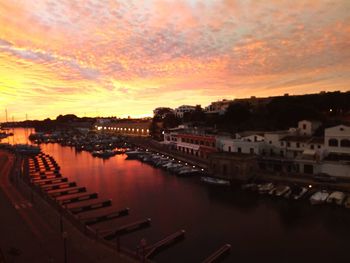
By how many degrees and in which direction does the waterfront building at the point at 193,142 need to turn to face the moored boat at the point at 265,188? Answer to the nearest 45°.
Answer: approximately 45° to its left

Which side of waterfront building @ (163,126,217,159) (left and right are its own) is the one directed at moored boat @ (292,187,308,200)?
left

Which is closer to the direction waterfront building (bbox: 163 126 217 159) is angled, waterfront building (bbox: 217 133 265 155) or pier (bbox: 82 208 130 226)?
the pier

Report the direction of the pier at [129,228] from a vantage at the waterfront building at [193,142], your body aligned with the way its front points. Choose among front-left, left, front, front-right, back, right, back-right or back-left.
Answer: front-left

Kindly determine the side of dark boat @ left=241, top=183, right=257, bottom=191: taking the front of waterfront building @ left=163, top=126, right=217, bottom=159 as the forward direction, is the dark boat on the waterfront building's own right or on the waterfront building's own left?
on the waterfront building's own left

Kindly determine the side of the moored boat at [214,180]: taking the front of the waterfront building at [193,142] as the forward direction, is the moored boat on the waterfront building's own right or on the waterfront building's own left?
on the waterfront building's own left

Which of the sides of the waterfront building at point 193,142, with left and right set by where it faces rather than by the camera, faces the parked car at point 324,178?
left

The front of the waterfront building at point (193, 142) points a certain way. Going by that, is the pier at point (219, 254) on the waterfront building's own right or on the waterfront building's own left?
on the waterfront building's own left

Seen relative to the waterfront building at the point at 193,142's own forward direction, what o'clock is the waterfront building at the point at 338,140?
the waterfront building at the point at 338,140 is roughly at 9 o'clock from the waterfront building at the point at 193,142.

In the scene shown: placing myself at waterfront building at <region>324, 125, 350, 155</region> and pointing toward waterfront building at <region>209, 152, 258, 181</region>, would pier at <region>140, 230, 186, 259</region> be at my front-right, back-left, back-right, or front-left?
front-left

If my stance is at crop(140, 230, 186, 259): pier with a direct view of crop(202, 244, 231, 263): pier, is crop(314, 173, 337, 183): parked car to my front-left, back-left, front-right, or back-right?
front-left

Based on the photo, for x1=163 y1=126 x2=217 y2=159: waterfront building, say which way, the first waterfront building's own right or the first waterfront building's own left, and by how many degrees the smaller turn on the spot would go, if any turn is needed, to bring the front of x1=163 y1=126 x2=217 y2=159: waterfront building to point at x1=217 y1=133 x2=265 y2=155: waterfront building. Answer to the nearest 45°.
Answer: approximately 90° to the first waterfront building's own left

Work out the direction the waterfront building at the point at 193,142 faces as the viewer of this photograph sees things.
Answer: facing the viewer and to the left of the viewer
